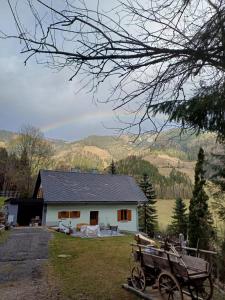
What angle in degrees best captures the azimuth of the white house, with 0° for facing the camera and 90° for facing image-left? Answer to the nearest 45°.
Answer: approximately 0°

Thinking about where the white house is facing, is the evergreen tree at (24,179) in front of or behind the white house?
behind

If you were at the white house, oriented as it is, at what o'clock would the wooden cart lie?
The wooden cart is roughly at 12 o'clock from the white house.

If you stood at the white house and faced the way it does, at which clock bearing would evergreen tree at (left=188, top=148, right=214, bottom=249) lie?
The evergreen tree is roughly at 9 o'clock from the white house.

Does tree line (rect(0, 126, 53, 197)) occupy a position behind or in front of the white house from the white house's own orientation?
behind

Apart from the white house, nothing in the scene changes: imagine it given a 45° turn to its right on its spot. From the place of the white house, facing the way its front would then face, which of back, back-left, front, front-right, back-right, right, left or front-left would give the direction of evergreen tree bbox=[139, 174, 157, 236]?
back

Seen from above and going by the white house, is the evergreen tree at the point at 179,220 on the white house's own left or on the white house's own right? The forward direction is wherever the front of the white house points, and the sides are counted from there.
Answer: on the white house's own left
